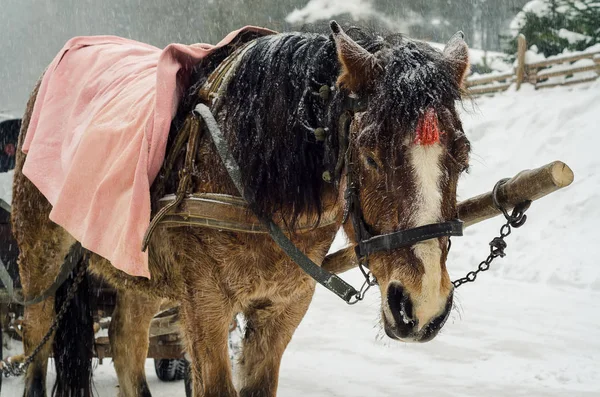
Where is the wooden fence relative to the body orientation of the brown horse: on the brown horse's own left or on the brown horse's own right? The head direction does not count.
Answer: on the brown horse's own left

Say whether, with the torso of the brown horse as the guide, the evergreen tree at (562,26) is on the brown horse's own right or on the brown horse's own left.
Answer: on the brown horse's own left

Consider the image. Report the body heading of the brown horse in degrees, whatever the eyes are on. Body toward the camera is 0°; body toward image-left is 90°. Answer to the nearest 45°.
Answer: approximately 315°
